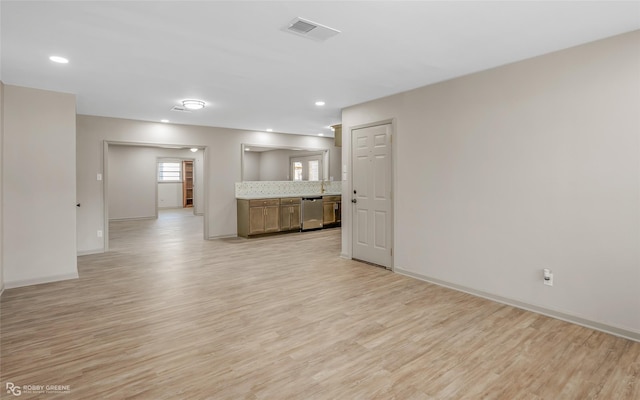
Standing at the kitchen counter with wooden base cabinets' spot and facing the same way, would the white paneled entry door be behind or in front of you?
in front

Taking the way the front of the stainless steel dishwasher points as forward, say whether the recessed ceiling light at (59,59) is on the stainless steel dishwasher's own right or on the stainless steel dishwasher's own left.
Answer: on the stainless steel dishwasher's own right
